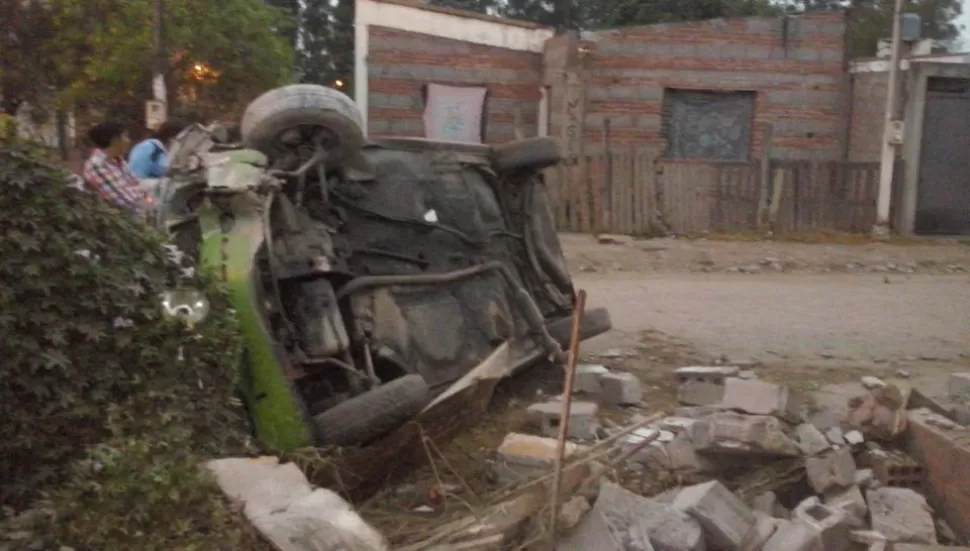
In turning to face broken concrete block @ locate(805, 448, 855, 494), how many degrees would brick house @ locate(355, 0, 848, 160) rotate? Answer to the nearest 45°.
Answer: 0° — it already faces it

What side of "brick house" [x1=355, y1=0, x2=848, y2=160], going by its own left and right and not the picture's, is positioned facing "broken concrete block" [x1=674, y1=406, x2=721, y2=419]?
front

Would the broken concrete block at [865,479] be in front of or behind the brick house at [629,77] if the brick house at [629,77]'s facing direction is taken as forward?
in front

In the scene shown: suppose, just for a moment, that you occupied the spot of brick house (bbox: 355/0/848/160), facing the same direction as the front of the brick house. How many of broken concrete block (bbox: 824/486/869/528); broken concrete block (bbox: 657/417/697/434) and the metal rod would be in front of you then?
3

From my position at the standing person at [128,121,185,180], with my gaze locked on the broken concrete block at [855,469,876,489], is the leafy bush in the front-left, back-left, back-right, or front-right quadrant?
front-right

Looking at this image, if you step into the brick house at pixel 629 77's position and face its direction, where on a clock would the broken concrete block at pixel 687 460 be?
The broken concrete block is roughly at 12 o'clock from the brick house.

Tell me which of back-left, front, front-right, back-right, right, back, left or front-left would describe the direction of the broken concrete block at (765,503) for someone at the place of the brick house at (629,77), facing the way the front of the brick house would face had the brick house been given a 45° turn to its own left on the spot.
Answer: front-right

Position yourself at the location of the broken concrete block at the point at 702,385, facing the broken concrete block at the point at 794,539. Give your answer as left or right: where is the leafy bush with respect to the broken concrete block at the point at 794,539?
right

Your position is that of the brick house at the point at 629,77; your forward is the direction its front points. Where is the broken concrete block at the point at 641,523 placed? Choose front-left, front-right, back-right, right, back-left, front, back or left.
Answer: front

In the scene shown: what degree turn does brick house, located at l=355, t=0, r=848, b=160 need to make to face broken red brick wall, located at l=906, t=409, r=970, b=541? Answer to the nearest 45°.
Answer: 0° — it already faces it

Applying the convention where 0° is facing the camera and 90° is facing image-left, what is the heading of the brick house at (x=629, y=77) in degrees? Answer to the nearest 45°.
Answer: approximately 0°

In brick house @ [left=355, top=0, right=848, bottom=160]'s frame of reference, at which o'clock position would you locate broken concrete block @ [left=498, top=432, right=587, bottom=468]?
The broken concrete block is roughly at 12 o'clock from the brick house.

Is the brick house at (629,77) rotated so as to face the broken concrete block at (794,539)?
yes

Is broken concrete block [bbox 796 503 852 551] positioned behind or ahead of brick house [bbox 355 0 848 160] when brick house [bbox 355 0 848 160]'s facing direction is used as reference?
ahead

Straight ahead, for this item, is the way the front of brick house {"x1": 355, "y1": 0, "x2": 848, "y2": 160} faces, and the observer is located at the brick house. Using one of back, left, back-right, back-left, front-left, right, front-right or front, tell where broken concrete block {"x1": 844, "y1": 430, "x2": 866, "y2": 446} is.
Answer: front

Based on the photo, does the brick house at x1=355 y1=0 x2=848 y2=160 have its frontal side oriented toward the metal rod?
yes

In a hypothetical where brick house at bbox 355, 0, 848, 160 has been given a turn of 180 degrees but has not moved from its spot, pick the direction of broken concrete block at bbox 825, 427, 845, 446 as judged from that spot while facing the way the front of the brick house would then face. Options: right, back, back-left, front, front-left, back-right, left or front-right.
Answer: back

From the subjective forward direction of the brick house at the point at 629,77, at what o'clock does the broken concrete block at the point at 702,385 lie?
The broken concrete block is roughly at 12 o'clock from the brick house.

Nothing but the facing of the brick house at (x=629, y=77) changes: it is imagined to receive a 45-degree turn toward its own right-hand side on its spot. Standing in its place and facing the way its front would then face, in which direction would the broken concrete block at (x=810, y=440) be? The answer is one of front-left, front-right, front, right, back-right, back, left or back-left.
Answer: front-left

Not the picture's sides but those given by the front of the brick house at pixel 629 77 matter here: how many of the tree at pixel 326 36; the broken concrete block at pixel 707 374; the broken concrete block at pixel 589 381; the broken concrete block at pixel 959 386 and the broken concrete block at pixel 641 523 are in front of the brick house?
4

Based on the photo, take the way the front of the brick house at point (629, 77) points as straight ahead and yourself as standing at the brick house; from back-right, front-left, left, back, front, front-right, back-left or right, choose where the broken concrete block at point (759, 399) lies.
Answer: front

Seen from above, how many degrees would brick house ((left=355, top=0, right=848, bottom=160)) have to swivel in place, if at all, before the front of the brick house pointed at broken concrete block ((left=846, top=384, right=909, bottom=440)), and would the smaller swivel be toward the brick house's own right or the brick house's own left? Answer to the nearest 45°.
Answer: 0° — it already faces it

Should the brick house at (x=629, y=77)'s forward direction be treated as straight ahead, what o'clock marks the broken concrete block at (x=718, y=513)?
The broken concrete block is roughly at 12 o'clock from the brick house.
